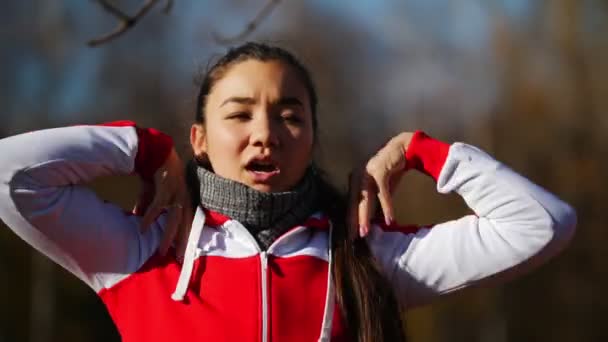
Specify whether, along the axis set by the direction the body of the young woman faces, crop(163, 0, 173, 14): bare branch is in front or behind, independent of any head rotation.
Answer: behind

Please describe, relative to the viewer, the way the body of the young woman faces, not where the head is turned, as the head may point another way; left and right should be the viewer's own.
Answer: facing the viewer

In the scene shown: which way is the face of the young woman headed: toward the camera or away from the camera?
toward the camera

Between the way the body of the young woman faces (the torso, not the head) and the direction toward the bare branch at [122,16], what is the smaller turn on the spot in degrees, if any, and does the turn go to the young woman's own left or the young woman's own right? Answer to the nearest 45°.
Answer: approximately 135° to the young woman's own right

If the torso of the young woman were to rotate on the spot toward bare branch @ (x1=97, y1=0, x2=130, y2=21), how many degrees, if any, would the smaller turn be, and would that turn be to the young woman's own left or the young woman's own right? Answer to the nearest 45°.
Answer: approximately 135° to the young woman's own right
